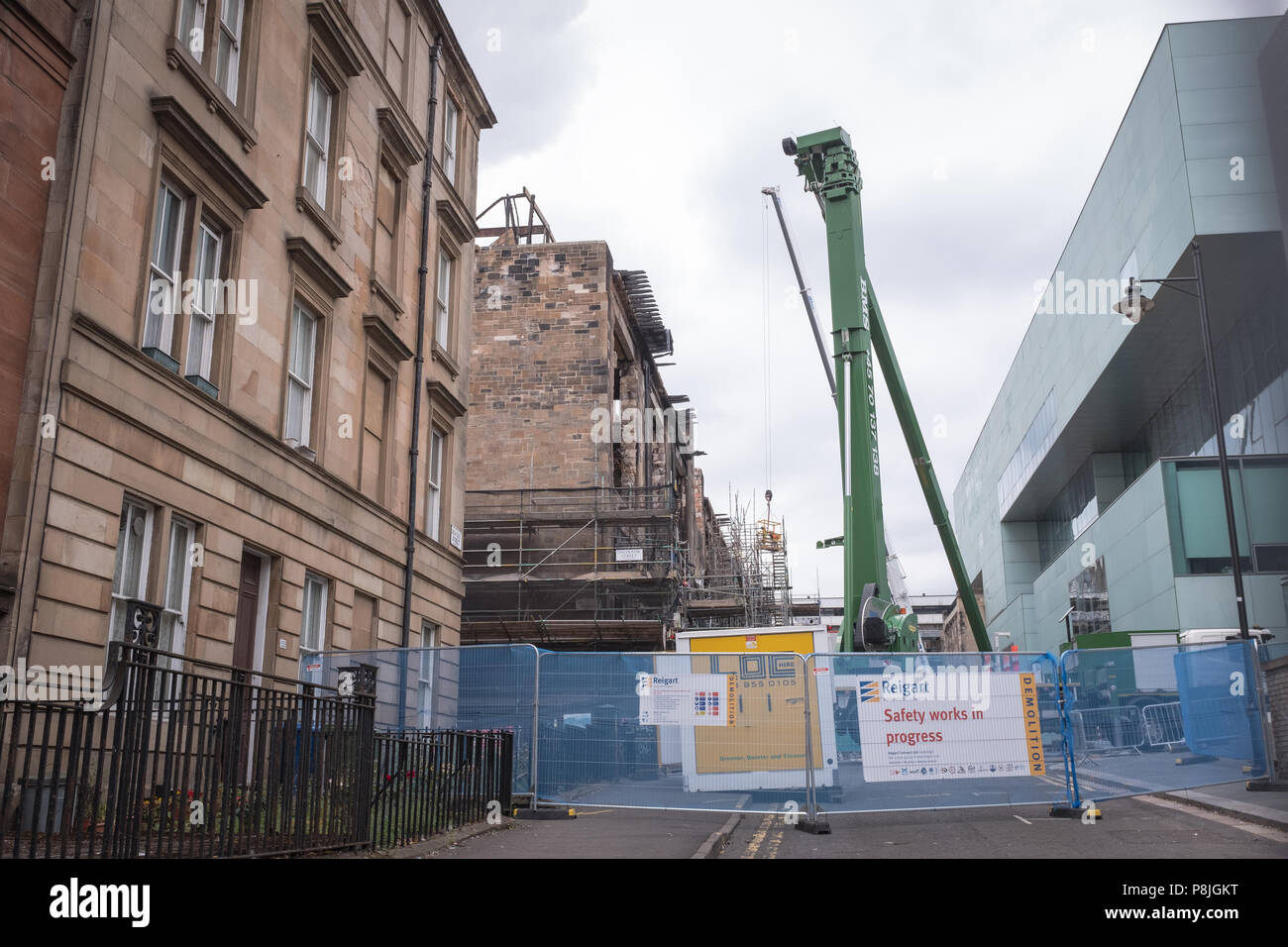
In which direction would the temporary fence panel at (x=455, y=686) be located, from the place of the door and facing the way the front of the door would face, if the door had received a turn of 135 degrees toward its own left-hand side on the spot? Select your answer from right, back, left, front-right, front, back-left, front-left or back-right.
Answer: right

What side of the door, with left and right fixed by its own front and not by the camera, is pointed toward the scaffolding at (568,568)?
left

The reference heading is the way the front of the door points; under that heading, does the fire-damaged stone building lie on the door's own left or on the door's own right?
on the door's own left

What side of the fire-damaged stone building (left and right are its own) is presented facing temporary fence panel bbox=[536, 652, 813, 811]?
right

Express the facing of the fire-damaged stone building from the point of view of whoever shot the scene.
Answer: facing to the right of the viewer

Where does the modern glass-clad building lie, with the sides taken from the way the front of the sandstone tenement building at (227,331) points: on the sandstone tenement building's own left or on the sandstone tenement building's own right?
on the sandstone tenement building's own left

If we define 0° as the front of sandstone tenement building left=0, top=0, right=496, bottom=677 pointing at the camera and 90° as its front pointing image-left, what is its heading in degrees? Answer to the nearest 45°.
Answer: approximately 315°

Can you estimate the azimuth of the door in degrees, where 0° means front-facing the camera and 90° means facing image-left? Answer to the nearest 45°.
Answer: approximately 315°

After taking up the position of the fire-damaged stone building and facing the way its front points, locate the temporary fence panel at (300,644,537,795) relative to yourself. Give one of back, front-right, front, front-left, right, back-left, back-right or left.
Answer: right

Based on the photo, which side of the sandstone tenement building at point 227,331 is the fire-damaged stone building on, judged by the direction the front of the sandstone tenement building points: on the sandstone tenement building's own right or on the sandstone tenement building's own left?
on the sandstone tenement building's own left

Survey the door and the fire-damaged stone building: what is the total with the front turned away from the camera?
0

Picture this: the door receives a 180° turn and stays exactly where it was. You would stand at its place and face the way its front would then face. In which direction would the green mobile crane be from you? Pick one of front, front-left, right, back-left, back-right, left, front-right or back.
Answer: back-right
